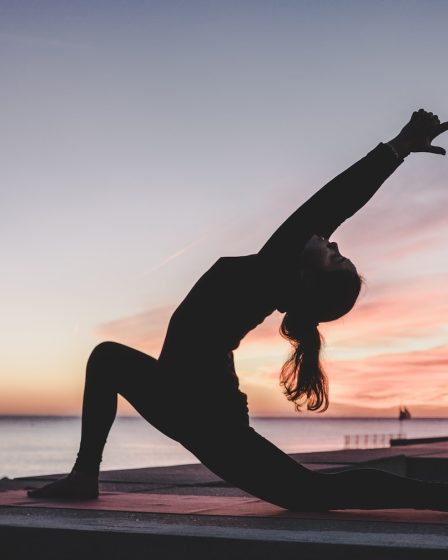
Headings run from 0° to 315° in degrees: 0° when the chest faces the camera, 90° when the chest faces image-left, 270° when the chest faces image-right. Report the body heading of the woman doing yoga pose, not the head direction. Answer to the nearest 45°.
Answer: approximately 90°
